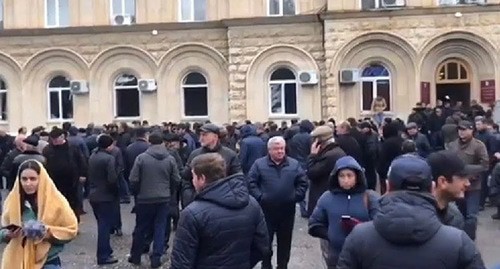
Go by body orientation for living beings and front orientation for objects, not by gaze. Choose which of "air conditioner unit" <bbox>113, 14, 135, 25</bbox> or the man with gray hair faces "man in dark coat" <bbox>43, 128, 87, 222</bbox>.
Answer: the air conditioner unit

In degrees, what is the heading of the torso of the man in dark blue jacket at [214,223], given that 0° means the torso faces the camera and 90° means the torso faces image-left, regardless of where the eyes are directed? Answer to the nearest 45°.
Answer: approximately 135°

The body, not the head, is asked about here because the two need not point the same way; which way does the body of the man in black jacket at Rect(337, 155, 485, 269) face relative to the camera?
away from the camera

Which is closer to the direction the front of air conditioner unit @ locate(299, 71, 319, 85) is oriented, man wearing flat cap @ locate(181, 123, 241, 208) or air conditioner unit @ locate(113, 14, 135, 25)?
the man wearing flat cap

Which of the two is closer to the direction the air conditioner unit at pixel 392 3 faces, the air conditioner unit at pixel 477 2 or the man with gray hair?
the man with gray hair

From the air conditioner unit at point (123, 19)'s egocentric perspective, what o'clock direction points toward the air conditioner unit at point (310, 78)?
the air conditioner unit at point (310, 78) is roughly at 10 o'clock from the air conditioner unit at point (123, 19).

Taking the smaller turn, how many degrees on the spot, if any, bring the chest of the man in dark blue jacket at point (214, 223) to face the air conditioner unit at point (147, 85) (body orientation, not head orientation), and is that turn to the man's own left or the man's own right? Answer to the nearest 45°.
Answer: approximately 45° to the man's own right

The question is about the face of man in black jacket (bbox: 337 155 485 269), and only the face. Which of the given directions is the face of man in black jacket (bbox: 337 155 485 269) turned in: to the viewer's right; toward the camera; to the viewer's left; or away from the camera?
away from the camera

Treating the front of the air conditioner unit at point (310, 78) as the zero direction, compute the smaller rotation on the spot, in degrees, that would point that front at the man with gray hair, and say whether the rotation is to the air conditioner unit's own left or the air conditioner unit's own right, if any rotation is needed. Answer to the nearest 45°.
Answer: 0° — it already faces them
